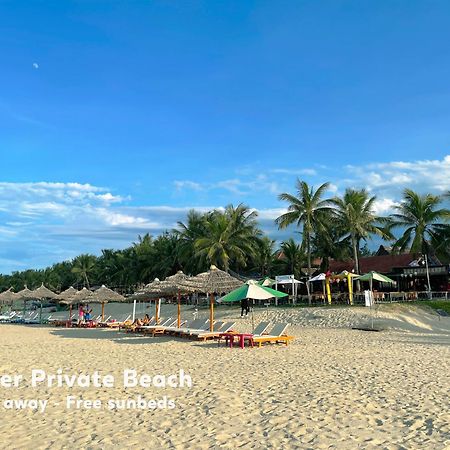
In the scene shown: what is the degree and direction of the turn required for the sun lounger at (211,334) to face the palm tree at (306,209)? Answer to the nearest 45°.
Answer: approximately 180°

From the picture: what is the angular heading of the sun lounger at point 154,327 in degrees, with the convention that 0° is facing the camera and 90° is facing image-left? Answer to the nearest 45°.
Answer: approximately 45°

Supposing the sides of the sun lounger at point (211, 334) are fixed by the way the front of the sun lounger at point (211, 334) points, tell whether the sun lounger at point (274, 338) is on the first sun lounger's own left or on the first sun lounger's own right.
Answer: on the first sun lounger's own left

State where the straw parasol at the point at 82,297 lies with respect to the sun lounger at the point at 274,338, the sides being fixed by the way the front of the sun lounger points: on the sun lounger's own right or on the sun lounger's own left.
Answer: on the sun lounger's own right

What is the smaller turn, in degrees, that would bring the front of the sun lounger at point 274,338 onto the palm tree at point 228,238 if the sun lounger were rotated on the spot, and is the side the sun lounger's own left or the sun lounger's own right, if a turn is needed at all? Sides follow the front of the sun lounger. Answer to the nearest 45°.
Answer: approximately 135° to the sun lounger's own right

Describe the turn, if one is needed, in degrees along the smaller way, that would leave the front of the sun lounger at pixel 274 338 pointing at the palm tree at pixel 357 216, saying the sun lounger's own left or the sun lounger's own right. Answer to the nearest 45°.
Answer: approximately 135° to the sun lounger's own right

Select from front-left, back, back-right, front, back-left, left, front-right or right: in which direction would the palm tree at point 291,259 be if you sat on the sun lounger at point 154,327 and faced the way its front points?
back

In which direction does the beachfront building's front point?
toward the camera

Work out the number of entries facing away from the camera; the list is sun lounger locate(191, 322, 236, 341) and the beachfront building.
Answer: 0
